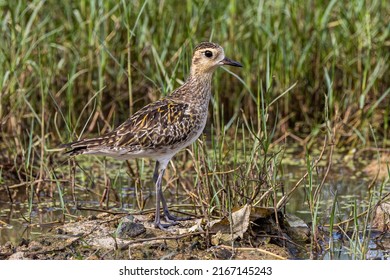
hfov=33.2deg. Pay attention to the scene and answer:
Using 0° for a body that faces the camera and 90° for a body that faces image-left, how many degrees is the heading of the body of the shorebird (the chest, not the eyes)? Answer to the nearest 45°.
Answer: approximately 270°
